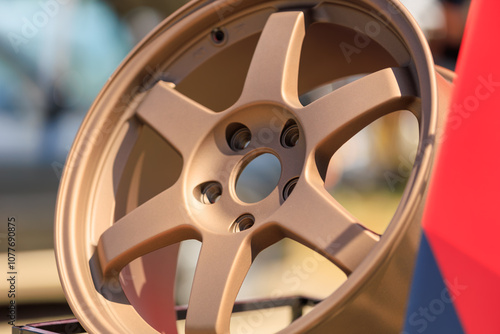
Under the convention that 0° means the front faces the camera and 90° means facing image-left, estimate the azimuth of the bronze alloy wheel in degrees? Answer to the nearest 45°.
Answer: approximately 45°
